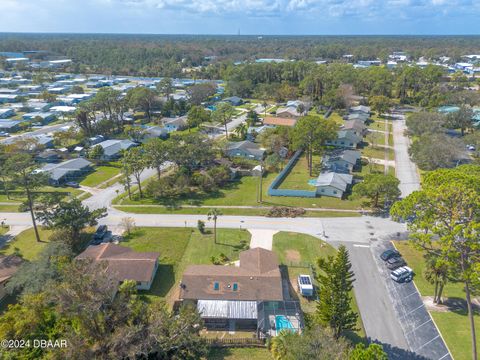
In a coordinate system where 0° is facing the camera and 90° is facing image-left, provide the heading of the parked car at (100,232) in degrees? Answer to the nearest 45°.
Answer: approximately 45°

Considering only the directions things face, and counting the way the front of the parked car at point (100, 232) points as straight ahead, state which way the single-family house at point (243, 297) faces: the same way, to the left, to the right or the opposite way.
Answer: the opposite way

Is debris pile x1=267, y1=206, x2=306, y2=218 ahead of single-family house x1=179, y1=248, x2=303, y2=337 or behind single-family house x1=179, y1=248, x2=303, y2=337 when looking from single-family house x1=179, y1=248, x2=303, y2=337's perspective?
ahead

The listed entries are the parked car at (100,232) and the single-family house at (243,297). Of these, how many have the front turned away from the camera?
1

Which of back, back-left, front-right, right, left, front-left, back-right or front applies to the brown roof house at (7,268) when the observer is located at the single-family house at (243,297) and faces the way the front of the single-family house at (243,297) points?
left

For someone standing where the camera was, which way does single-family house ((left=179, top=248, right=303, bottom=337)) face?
facing away from the viewer

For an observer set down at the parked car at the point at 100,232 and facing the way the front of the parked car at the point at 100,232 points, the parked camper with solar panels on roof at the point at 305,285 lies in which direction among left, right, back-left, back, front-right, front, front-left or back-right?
left

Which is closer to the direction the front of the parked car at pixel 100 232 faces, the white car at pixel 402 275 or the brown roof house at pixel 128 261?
the brown roof house

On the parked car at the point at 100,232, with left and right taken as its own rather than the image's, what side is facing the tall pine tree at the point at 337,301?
left

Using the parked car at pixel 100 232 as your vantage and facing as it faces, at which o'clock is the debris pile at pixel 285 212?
The debris pile is roughly at 8 o'clock from the parked car.

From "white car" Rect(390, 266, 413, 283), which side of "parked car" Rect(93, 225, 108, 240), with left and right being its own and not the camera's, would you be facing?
left

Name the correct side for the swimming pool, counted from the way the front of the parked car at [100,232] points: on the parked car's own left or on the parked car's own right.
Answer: on the parked car's own left

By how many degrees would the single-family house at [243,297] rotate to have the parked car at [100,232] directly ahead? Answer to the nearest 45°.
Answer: approximately 45° to its left

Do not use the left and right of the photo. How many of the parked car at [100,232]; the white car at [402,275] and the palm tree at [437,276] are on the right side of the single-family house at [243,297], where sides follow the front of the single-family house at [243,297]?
2

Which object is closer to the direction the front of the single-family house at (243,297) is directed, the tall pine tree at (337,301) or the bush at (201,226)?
the bush

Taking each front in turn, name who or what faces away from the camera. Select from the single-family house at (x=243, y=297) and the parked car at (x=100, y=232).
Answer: the single-family house
